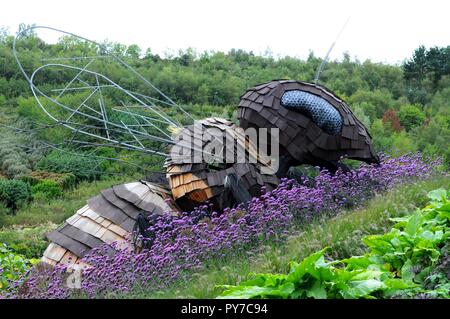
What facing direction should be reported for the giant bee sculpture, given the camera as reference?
facing to the right of the viewer

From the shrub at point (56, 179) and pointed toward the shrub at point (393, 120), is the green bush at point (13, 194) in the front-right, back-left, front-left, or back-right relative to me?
back-right

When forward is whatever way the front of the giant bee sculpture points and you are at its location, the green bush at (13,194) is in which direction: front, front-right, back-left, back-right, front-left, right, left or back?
back-left

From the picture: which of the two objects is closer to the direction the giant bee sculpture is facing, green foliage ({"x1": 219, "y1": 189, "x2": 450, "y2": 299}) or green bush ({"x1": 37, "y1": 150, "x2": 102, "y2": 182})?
the green foliage

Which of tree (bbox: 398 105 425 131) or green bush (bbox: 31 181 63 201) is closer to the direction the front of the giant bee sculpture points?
the tree

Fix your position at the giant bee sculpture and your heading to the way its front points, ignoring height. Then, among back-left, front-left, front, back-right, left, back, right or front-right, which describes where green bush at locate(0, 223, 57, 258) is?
back-left

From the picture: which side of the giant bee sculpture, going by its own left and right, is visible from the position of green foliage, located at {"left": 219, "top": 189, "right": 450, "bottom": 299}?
right

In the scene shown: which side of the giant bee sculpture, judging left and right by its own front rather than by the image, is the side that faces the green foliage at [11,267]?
back

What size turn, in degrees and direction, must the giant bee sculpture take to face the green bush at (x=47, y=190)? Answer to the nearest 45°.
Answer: approximately 135° to its left

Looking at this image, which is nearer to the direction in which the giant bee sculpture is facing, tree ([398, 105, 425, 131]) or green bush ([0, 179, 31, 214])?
the tree
